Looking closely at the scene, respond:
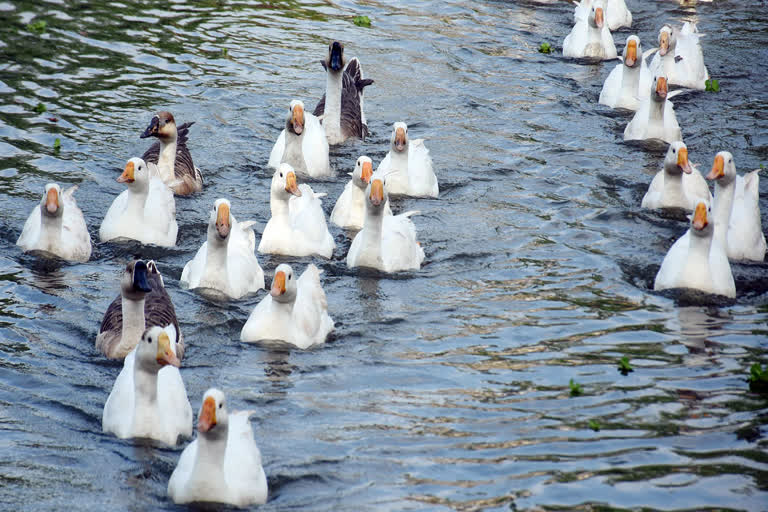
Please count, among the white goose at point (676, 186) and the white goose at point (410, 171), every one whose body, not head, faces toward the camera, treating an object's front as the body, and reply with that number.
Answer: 2

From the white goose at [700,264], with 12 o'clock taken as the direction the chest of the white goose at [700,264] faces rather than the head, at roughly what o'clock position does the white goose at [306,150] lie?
the white goose at [306,150] is roughly at 4 o'clock from the white goose at [700,264].

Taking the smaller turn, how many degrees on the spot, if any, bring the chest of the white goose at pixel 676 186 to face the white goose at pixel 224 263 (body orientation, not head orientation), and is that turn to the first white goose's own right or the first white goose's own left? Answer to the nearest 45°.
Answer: approximately 45° to the first white goose's own right

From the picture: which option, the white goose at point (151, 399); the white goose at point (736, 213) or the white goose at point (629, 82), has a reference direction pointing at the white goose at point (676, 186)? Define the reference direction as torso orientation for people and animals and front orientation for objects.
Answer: the white goose at point (629, 82)

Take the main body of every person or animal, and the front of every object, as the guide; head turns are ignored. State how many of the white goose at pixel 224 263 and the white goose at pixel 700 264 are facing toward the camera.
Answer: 2

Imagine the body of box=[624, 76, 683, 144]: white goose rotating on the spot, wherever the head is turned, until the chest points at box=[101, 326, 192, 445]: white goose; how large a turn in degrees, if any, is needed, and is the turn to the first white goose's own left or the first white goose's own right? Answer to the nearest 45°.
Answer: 0° — it already faces it

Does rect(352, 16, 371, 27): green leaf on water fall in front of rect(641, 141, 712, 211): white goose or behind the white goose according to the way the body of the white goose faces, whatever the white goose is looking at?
behind

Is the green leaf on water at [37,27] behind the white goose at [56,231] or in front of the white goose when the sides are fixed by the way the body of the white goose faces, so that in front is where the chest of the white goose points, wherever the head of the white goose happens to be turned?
behind

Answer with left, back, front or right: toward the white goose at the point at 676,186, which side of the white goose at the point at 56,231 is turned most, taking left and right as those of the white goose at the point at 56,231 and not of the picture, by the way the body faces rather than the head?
left
